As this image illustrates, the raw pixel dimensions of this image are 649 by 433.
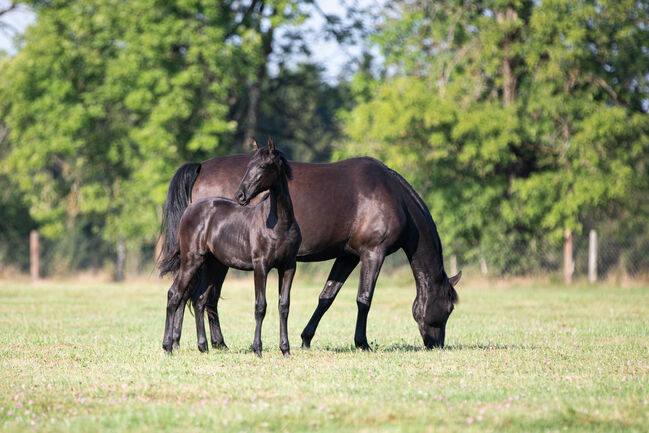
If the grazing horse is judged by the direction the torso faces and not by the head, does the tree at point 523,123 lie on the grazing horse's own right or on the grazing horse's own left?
on the grazing horse's own left

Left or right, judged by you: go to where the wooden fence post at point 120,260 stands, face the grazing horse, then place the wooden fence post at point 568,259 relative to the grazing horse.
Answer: left

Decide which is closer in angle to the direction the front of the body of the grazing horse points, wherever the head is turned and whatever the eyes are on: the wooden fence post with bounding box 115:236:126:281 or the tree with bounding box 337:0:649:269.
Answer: the tree

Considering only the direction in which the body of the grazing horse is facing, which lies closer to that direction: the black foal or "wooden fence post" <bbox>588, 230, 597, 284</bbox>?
the wooden fence post

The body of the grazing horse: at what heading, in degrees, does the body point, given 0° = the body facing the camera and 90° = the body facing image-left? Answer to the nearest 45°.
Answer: approximately 270°

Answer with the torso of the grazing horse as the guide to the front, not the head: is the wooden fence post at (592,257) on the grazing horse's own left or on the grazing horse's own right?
on the grazing horse's own left

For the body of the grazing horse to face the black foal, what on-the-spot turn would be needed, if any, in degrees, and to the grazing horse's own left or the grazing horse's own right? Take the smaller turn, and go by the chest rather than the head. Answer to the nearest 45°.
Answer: approximately 135° to the grazing horse's own right
